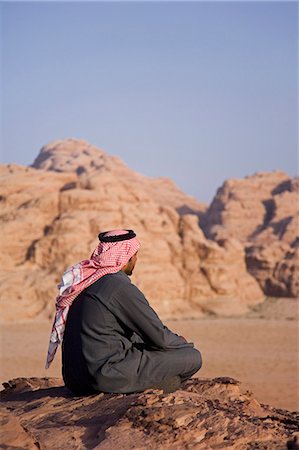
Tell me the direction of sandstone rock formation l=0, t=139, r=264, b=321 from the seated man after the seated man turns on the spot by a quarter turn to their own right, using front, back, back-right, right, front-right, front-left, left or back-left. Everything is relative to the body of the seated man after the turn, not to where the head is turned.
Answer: back-left

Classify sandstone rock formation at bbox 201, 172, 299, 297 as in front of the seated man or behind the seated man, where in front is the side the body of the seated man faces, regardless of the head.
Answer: in front

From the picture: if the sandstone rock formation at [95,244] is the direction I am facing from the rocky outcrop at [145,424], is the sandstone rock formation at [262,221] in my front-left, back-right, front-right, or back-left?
front-right

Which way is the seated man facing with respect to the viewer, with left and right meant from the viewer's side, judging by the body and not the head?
facing away from the viewer and to the right of the viewer
